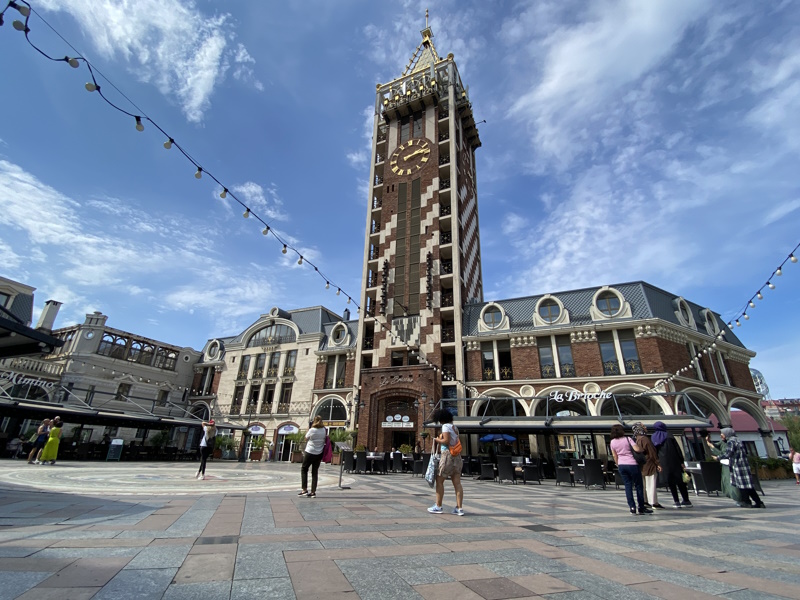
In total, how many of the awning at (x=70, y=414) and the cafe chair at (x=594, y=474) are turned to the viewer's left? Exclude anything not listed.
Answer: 0

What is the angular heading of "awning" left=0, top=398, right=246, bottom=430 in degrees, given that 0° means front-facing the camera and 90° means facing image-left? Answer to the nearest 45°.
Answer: approximately 315°

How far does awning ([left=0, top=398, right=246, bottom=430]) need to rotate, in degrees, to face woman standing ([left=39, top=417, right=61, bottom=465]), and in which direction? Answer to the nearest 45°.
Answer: approximately 45° to its right

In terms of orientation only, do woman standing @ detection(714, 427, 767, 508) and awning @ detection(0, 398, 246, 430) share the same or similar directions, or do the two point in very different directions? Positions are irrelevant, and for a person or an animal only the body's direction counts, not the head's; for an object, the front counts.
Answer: very different directions

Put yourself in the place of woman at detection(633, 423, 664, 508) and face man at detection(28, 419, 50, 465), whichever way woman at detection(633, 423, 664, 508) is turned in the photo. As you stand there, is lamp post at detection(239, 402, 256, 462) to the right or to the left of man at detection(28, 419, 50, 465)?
right

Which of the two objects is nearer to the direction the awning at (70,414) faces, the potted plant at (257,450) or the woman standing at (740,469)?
the woman standing

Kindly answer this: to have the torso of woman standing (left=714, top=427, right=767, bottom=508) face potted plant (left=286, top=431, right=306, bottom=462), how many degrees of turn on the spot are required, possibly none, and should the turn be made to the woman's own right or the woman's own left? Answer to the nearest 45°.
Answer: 0° — they already face it

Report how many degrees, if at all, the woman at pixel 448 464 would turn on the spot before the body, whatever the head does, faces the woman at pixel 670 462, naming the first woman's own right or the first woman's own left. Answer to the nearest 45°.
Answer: approximately 135° to the first woman's own right
